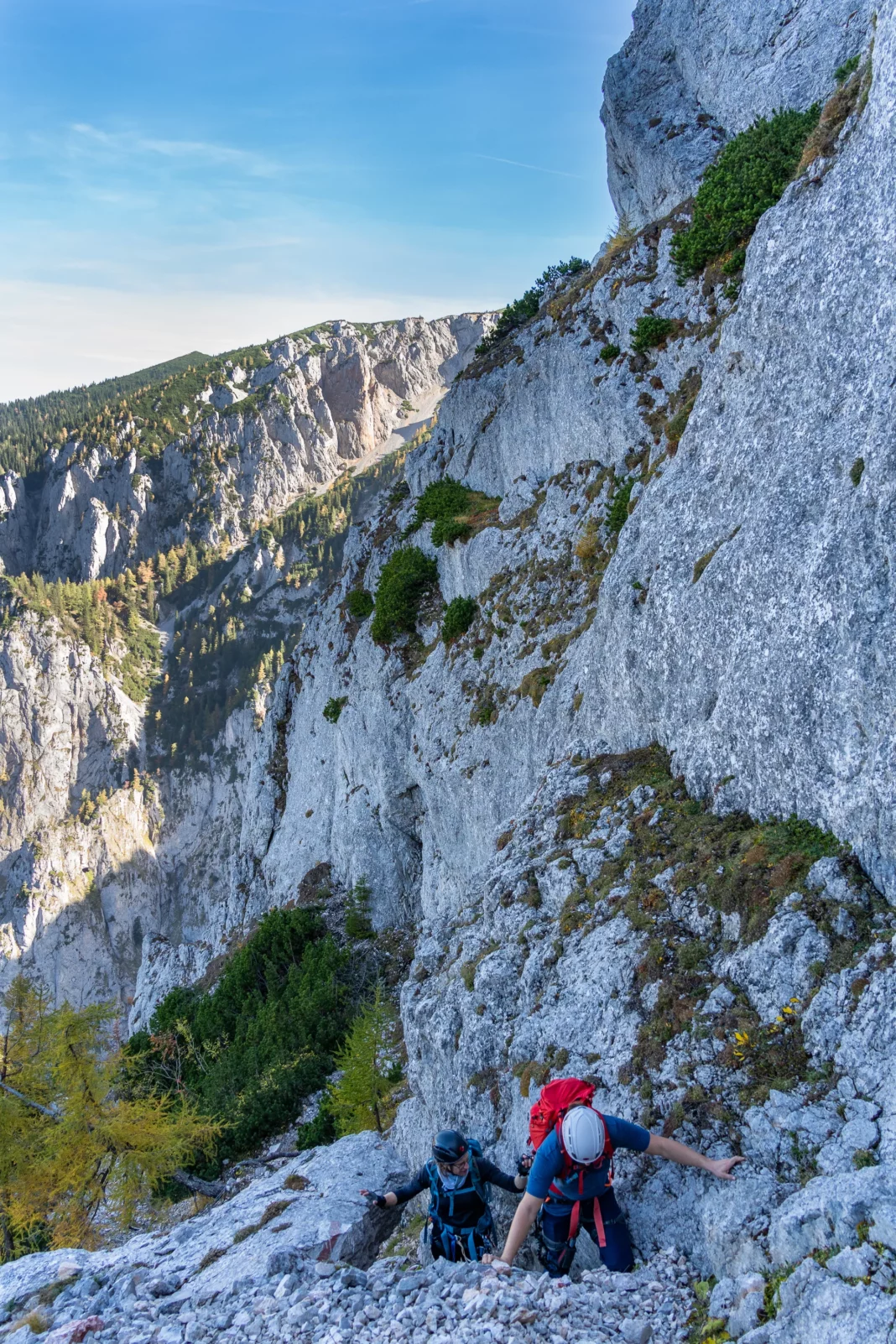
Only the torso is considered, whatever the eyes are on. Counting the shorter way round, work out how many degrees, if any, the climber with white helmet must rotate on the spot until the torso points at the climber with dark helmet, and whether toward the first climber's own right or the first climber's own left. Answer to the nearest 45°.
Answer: approximately 135° to the first climber's own right

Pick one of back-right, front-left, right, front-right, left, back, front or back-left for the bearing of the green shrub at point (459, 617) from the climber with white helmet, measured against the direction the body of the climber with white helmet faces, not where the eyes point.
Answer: back

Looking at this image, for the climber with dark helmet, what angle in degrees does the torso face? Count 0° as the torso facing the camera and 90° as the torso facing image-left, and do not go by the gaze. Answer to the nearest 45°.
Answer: approximately 0°

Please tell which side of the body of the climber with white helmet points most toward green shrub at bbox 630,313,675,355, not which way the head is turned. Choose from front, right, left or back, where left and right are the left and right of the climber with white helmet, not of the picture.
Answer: back

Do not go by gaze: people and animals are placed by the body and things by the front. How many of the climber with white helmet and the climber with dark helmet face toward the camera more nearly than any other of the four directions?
2

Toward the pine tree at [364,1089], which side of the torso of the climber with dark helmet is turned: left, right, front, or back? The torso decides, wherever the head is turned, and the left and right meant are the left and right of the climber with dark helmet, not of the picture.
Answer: back

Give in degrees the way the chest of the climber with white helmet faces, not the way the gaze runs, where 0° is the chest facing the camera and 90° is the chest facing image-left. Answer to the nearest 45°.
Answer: approximately 0°

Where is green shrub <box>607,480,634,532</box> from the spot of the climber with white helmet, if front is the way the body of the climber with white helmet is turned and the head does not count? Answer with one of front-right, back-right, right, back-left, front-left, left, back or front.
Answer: back
